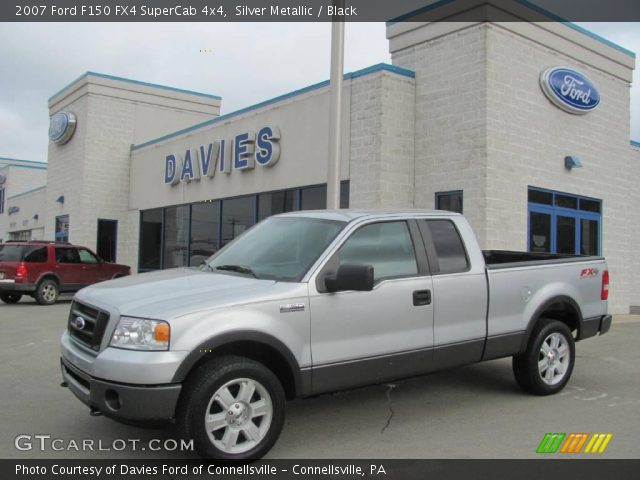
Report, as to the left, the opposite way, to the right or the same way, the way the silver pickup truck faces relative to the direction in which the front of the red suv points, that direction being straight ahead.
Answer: the opposite way

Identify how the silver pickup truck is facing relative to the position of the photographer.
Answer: facing the viewer and to the left of the viewer

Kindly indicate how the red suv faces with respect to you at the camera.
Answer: facing away from the viewer and to the right of the viewer

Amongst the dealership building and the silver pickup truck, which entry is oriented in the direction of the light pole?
the dealership building

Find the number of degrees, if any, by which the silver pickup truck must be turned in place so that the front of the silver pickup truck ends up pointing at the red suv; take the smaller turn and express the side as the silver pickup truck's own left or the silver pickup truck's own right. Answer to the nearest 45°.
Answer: approximately 90° to the silver pickup truck's own right

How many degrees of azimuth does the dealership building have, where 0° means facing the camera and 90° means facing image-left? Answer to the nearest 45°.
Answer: approximately 45°

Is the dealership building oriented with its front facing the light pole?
yes

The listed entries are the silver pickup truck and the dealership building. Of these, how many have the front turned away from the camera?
0

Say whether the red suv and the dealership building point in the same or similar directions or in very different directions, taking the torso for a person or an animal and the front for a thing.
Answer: very different directions
